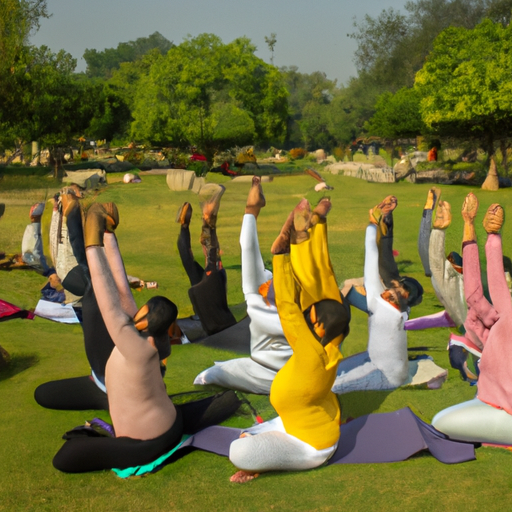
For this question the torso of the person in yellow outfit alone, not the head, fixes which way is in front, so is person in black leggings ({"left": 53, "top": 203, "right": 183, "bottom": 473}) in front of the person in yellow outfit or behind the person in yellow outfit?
in front

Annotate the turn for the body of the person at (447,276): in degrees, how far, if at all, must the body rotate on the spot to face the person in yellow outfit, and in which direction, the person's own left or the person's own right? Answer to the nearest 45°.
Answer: approximately 90° to the person's own left

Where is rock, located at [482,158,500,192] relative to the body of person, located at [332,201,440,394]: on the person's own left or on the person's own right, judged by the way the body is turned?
on the person's own right

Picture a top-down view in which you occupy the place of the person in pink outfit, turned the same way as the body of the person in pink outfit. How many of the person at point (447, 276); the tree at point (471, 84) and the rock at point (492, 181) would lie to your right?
3

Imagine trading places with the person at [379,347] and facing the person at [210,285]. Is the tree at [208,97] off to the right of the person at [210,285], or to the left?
right
